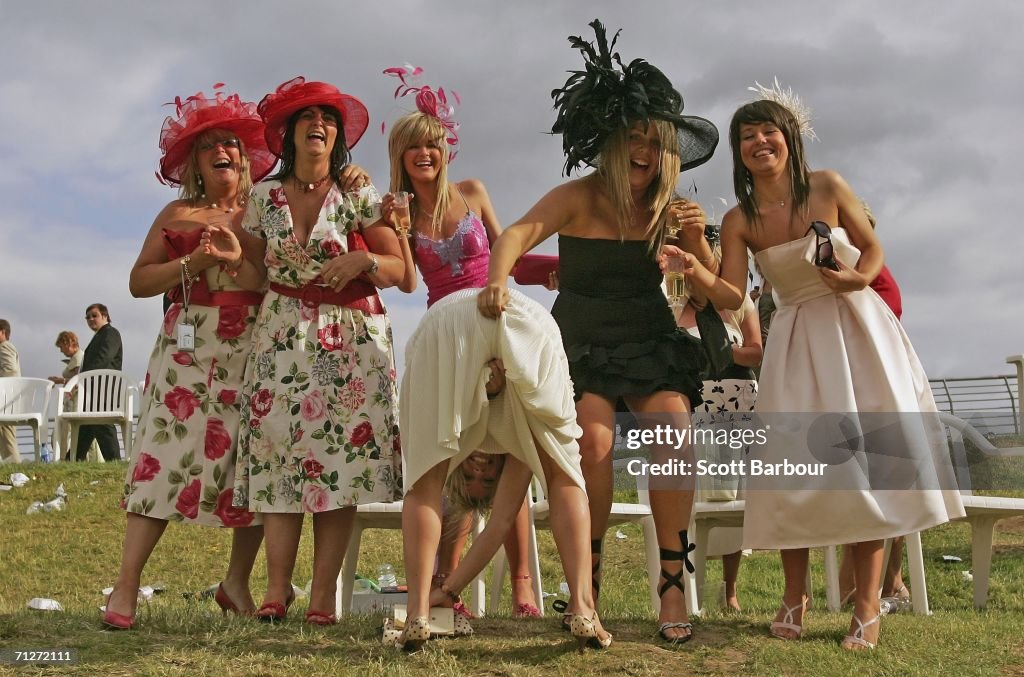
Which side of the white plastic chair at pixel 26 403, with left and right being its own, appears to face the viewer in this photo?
front

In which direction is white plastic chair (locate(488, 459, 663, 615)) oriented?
toward the camera

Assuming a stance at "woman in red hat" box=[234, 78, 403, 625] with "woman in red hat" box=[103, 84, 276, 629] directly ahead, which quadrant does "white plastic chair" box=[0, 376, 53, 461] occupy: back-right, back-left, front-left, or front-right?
front-right

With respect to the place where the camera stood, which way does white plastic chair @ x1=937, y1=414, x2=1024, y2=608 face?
facing to the right of the viewer

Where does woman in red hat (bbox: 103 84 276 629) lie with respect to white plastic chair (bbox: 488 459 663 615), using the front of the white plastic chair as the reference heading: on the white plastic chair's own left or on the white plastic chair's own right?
on the white plastic chair's own right

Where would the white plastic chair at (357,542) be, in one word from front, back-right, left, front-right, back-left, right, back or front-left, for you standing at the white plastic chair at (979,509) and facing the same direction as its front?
back-right

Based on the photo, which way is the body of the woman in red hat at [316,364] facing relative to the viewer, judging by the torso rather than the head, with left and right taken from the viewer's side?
facing the viewer

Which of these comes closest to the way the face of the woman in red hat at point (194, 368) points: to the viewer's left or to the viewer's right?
to the viewer's right

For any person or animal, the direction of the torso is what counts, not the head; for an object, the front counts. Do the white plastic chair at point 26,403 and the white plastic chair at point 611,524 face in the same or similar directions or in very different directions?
same or similar directions

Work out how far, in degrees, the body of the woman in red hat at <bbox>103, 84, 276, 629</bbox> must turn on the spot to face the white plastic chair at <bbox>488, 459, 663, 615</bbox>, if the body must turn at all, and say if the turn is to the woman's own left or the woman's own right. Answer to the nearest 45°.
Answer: approximately 45° to the woman's own left

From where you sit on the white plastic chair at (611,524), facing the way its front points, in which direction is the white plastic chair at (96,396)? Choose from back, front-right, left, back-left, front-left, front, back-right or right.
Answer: back-right

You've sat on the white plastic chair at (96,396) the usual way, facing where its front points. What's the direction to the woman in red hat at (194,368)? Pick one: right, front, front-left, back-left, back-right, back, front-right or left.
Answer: front

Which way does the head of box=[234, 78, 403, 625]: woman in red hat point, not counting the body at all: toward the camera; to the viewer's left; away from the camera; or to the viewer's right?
toward the camera

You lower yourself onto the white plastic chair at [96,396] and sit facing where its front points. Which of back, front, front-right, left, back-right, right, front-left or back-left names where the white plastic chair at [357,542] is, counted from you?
front

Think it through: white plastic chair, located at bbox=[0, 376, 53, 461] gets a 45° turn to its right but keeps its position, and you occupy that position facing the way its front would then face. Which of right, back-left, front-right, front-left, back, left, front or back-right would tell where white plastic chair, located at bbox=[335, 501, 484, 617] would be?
front-left

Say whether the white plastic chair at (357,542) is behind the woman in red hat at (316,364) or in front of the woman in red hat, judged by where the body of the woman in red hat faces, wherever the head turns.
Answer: behind
